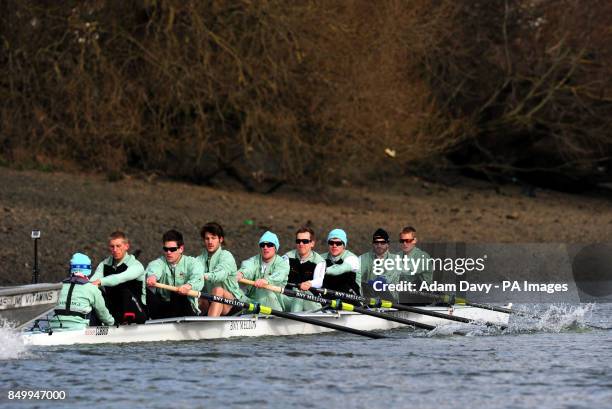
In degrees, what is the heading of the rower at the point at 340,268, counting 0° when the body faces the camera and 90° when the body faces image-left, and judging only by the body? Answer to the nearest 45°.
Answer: approximately 45°

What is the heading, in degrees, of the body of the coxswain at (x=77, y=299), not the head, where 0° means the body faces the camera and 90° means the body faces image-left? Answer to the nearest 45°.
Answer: approximately 225°

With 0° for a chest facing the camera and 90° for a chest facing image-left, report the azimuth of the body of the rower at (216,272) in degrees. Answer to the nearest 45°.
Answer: approximately 45°

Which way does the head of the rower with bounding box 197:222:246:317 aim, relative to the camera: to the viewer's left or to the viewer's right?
to the viewer's left

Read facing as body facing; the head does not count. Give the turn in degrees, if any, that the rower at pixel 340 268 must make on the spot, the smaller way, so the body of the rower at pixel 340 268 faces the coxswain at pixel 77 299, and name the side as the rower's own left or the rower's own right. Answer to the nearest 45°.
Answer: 0° — they already face them
